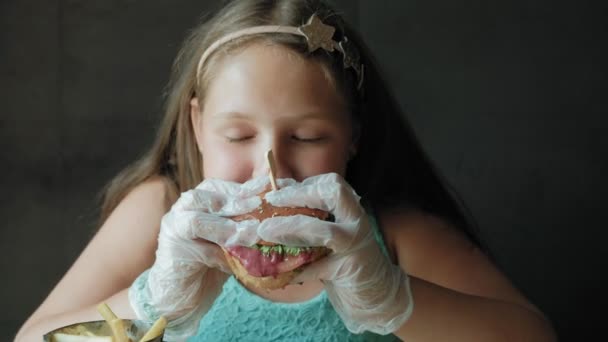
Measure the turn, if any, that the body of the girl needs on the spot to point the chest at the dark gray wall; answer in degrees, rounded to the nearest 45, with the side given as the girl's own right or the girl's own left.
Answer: approximately 135° to the girl's own left

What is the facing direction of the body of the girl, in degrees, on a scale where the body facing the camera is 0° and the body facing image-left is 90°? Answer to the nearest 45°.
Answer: approximately 0°
